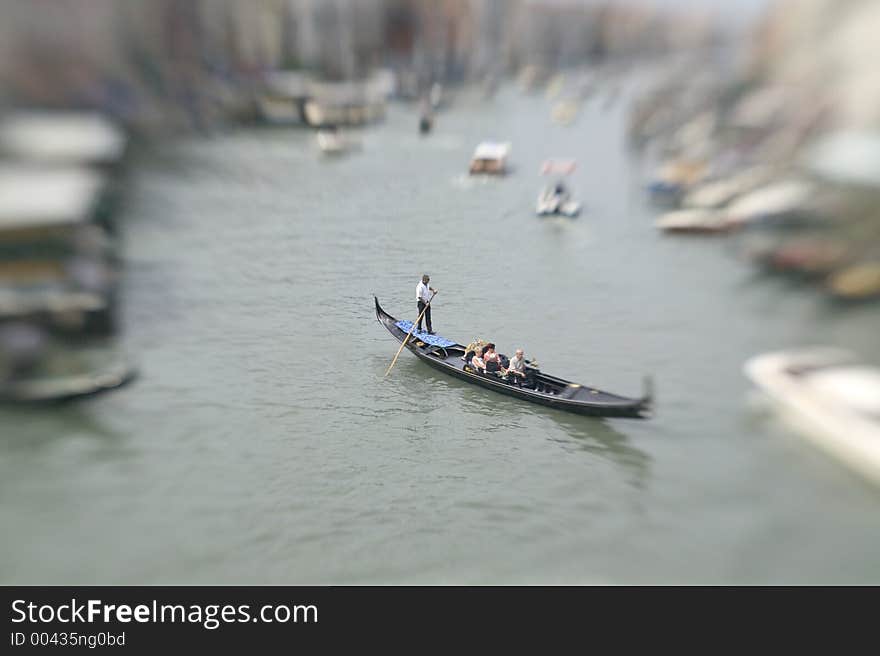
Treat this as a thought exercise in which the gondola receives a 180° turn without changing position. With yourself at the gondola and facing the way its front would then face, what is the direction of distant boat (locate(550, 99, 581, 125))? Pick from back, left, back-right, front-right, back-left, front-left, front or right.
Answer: front-right
